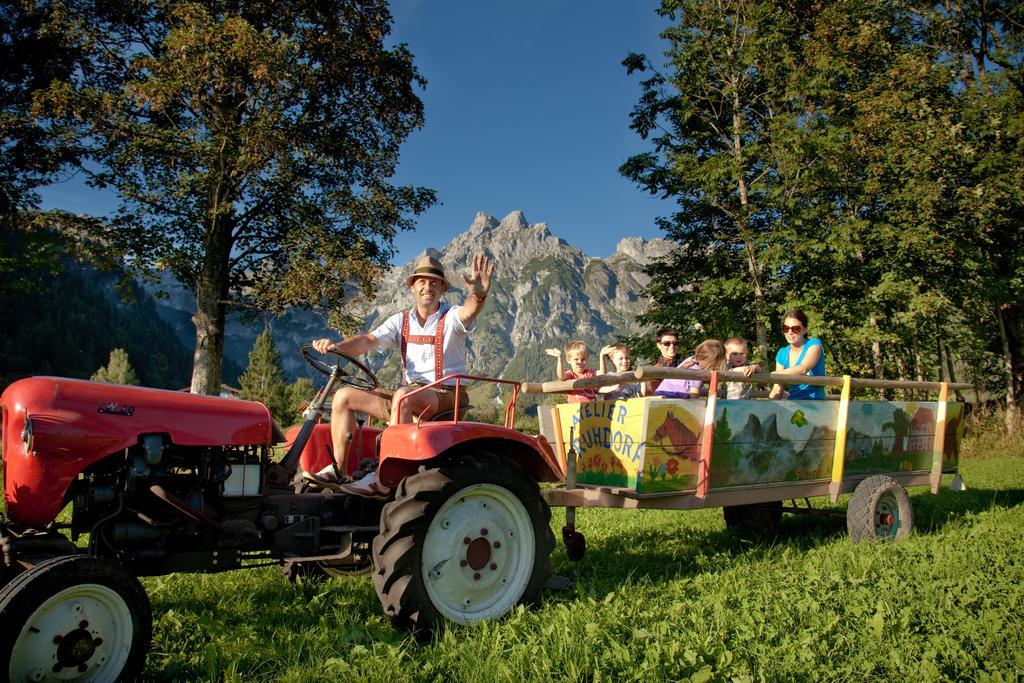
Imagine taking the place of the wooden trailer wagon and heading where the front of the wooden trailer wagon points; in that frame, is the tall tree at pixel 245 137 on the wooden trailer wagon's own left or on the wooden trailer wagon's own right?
on the wooden trailer wagon's own right

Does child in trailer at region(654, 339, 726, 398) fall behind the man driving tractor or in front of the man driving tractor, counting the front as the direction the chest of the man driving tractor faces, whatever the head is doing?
behind

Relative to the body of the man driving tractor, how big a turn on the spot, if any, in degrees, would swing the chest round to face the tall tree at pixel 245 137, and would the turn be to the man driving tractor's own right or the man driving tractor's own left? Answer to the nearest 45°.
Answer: approximately 135° to the man driving tractor's own right

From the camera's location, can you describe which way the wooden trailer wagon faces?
facing the viewer and to the left of the viewer

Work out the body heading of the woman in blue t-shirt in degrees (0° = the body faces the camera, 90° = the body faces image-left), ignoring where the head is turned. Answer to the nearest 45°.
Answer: approximately 45°

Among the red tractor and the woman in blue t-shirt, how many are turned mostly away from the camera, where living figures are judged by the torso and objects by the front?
0

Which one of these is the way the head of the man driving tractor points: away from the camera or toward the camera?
toward the camera

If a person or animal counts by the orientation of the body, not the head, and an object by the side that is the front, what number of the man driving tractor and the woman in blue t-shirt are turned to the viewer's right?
0
